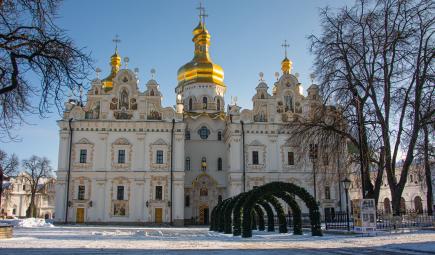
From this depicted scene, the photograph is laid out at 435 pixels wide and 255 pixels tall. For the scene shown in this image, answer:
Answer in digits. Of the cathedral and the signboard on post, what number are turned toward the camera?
2

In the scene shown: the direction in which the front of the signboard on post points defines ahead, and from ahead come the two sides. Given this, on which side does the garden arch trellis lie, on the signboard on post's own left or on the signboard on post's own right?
on the signboard on post's own right

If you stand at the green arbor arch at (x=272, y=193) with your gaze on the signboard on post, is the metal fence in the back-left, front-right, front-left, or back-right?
front-left

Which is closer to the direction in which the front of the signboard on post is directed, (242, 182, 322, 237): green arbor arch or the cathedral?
the green arbor arch

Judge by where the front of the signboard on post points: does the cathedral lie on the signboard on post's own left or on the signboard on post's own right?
on the signboard on post's own right

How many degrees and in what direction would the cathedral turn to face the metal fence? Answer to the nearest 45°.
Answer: approximately 45° to its left

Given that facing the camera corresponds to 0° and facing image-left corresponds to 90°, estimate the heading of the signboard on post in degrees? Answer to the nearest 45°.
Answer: approximately 0°

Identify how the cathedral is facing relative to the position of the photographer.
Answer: facing the viewer

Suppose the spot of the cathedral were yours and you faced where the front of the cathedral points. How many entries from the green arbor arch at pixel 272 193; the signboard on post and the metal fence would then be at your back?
0

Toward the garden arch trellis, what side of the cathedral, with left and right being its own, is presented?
front

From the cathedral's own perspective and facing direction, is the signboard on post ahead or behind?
ahead

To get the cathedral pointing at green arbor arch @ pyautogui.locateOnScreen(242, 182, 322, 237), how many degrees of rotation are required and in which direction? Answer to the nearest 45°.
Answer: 0° — it already faces it

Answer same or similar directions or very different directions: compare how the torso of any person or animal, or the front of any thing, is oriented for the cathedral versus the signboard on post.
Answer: same or similar directions

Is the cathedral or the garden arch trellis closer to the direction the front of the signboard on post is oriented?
the garden arch trellis

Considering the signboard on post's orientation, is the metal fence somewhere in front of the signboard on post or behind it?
behind
